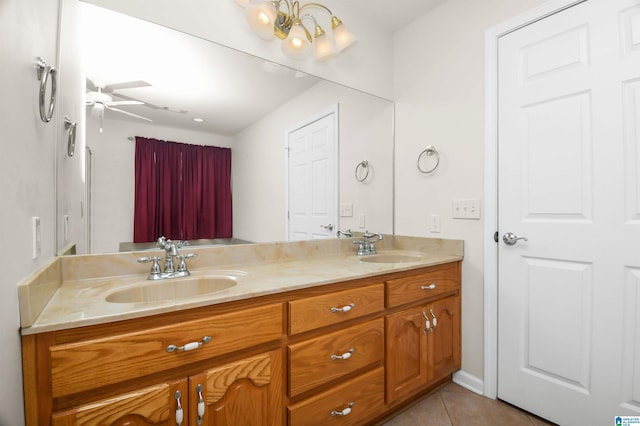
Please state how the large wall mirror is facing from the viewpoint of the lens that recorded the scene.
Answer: facing the viewer and to the right of the viewer

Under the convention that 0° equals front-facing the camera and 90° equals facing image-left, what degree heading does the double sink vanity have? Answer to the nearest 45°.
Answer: approximately 315°

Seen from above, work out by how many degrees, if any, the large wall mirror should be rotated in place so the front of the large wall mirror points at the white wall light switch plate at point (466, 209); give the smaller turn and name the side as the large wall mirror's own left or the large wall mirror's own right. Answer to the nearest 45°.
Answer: approximately 45° to the large wall mirror's own left

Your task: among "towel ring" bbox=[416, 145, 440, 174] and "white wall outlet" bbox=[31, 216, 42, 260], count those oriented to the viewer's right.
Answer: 1

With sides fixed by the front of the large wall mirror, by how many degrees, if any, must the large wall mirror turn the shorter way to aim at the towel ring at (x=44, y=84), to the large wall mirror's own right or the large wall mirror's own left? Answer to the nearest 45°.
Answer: approximately 90° to the large wall mirror's own right

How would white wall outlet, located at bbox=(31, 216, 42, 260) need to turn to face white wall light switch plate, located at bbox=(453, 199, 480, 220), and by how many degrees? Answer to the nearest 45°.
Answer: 0° — it already faces it

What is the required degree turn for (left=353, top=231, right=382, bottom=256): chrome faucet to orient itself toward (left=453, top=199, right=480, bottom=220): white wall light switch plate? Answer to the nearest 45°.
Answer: approximately 45° to its left

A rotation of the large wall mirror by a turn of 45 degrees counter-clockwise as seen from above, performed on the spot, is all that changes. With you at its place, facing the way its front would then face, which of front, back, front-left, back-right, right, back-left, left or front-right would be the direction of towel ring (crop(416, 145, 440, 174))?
front

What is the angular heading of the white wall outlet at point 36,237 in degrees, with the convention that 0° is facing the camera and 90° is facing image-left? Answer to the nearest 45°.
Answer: approximately 270°

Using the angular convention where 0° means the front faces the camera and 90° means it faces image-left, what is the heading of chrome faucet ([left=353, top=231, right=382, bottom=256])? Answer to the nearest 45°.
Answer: approximately 315°

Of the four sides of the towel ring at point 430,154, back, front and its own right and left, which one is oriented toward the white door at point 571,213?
left

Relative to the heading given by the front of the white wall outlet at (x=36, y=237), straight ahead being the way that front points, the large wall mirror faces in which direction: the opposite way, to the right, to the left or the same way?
to the right
